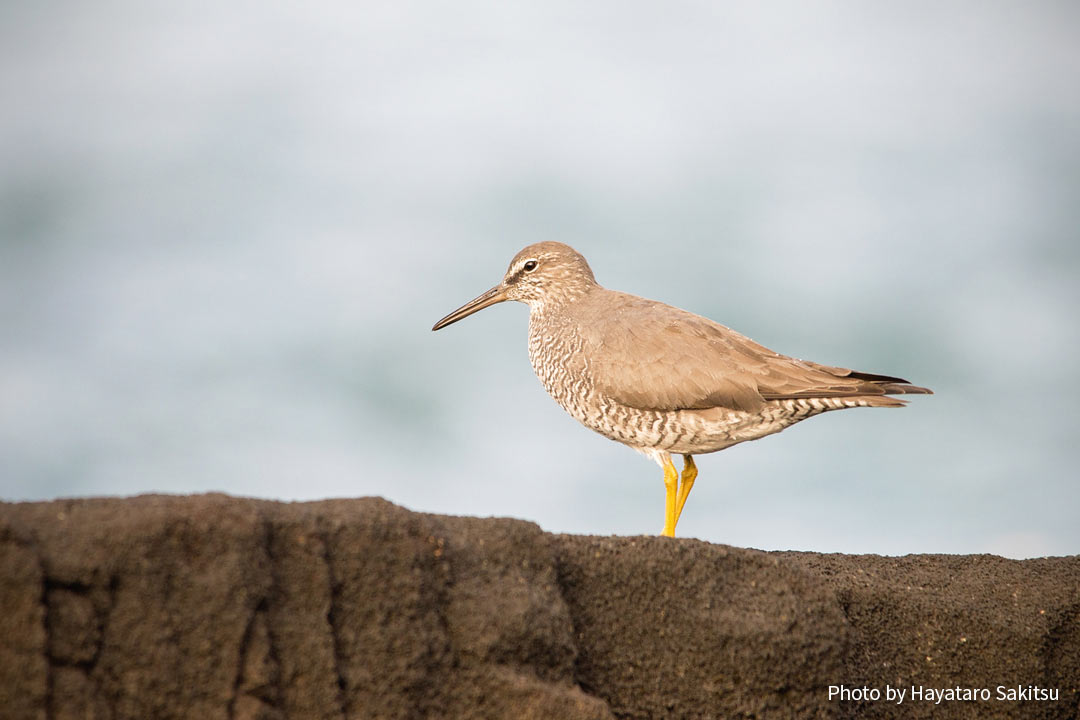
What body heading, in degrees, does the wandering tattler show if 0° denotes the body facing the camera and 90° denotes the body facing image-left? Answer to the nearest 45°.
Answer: approximately 90°
